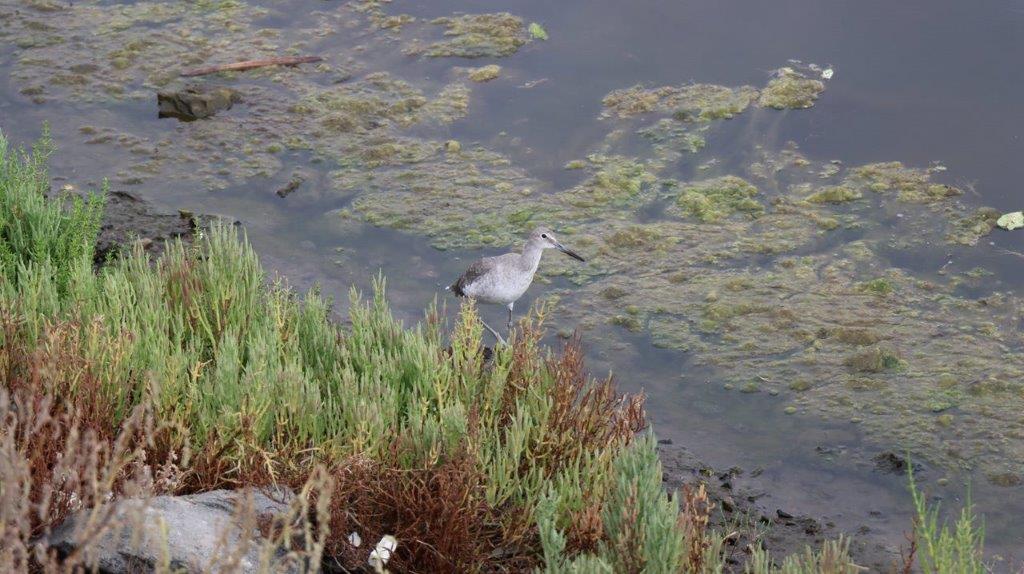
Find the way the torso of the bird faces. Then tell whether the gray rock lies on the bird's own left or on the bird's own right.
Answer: on the bird's own right

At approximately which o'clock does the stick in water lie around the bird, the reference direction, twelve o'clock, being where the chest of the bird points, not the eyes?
The stick in water is roughly at 8 o'clock from the bird.

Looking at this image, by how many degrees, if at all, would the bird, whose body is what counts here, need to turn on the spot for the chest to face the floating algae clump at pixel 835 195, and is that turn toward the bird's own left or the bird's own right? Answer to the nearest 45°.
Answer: approximately 45° to the bird's own left

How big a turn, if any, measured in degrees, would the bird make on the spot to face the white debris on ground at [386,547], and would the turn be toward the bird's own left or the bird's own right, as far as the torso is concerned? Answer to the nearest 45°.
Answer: approximately 90° to the bird's own right

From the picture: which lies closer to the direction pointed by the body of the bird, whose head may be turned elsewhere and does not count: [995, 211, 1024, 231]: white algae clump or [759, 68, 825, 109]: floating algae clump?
the white algae clump

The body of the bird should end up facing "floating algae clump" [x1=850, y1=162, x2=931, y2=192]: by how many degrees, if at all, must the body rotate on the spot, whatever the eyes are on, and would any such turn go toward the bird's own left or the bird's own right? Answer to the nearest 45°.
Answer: approximately 45° to the bird's own left

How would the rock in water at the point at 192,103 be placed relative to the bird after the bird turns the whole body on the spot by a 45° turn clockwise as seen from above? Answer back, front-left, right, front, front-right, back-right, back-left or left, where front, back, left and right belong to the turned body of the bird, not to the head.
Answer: back

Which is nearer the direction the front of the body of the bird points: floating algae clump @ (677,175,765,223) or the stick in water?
the floating algae clump

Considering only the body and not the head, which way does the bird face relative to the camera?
to the viewer's right

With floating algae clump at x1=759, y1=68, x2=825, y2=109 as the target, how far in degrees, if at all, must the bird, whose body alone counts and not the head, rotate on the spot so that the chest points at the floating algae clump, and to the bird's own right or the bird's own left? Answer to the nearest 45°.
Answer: approximately 45° to the bird's own left

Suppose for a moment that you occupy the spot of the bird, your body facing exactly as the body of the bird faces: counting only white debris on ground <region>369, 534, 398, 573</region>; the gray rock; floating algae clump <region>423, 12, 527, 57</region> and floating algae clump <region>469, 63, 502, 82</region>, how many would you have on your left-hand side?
2

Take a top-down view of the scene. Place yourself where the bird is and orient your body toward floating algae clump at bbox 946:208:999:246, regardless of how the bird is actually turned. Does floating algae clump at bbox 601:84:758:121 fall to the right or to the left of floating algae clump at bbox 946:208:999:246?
left
